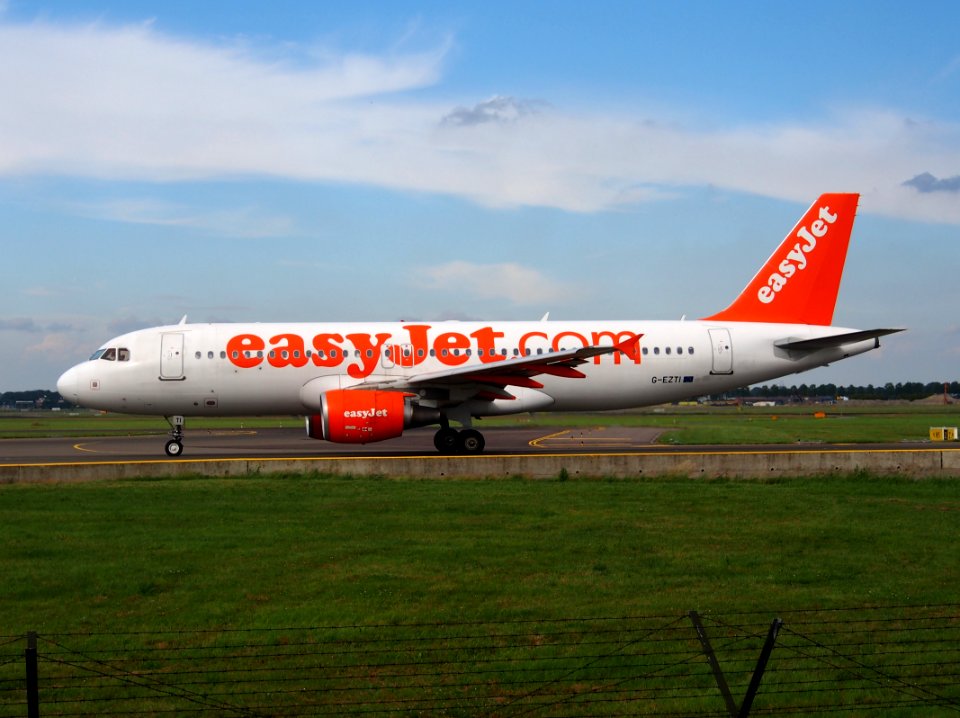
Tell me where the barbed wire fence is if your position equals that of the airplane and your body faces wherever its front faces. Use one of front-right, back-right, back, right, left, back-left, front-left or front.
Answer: left

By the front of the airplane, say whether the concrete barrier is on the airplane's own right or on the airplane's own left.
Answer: on the airplane's own left

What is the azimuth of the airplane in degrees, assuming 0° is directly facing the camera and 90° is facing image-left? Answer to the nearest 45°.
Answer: approximately 90°
